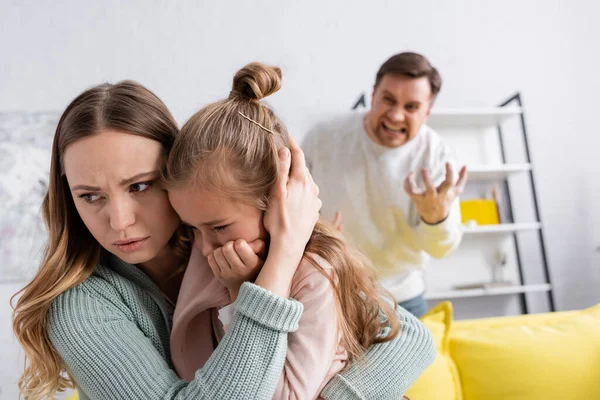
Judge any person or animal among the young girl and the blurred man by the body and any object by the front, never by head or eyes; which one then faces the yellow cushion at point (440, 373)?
the blurred man

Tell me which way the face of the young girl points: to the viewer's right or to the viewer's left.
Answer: to the viewer's left

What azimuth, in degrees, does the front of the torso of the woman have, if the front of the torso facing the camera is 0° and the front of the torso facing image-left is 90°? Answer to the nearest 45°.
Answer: approximately 315°

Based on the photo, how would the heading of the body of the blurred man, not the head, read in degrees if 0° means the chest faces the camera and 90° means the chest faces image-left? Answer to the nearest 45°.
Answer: approximately 0°

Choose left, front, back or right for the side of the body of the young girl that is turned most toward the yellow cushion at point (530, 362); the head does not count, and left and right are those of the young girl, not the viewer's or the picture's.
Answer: back

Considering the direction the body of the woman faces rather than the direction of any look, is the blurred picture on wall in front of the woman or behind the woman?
behind

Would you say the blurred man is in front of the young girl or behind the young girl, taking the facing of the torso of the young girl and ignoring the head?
behind

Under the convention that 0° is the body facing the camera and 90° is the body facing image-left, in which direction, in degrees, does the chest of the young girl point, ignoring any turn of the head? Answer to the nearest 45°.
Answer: approximately 45°

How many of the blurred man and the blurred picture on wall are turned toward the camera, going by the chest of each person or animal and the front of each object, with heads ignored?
2

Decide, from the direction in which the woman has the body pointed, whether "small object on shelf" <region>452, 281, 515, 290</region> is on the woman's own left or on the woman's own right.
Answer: on the woman's own left
